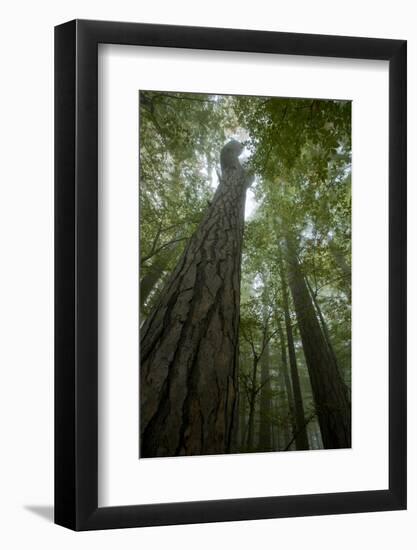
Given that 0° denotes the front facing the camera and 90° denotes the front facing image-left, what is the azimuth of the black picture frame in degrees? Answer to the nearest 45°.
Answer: approximately 315°
